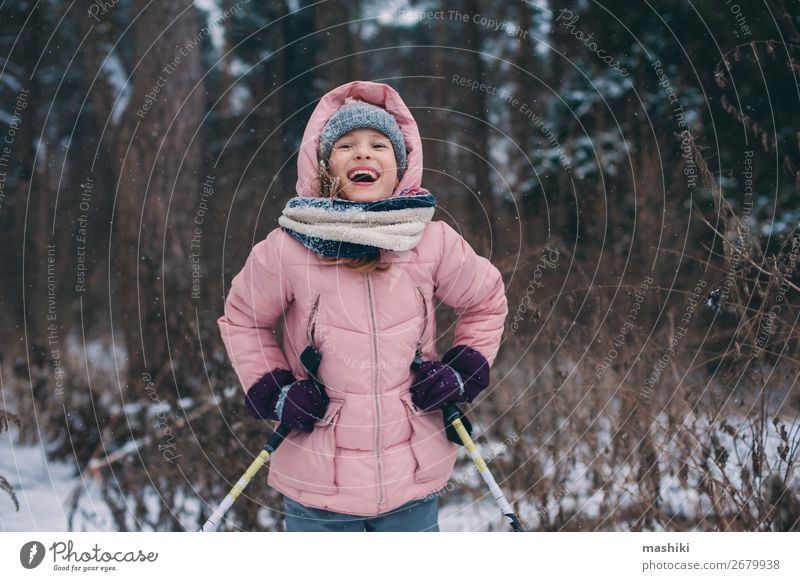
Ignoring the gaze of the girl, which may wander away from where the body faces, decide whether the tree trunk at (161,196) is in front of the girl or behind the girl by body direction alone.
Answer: behind

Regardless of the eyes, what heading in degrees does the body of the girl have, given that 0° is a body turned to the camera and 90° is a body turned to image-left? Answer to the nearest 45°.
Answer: approximately 0°
